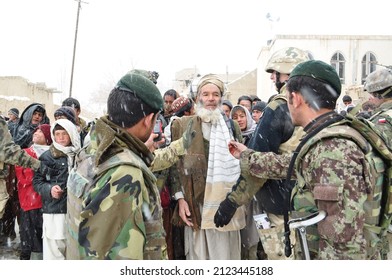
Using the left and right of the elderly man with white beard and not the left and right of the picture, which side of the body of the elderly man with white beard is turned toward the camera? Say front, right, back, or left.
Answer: front

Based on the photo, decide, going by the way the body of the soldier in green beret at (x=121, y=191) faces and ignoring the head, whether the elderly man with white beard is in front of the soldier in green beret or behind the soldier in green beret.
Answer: in front

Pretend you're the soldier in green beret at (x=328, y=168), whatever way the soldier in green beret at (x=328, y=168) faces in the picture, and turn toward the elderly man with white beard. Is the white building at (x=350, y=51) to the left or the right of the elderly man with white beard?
right

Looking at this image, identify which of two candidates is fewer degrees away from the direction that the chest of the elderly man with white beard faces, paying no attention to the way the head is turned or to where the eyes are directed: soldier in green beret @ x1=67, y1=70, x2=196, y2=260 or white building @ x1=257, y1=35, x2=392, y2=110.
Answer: the soldier in green beret

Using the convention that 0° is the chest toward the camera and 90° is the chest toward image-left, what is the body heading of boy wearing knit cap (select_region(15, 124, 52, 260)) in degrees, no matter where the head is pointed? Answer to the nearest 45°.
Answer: approximately 45°

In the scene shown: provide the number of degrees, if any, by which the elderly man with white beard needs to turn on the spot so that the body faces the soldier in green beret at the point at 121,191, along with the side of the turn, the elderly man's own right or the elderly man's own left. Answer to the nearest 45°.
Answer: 0° — they already face them

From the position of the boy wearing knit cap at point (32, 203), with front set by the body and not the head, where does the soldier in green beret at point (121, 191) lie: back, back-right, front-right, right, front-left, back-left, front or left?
front-left

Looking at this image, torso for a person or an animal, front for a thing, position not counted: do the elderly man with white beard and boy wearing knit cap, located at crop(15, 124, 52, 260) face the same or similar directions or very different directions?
same or similar directions

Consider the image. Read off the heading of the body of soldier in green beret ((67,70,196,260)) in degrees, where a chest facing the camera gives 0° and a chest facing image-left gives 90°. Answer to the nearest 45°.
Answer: approximately 225°

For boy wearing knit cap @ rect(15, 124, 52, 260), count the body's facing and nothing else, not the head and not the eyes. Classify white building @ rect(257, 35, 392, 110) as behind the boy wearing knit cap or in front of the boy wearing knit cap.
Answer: behind

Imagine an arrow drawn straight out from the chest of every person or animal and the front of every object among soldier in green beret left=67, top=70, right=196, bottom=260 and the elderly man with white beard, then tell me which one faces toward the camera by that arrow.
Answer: the elderly man with white beard
